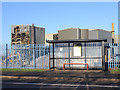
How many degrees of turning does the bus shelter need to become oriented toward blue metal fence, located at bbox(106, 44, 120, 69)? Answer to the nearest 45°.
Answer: approximately 90° to its left

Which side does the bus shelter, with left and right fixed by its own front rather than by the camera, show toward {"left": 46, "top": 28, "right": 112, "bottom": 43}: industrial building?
back

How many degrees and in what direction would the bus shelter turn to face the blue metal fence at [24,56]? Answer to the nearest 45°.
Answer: approximately 90° to its right

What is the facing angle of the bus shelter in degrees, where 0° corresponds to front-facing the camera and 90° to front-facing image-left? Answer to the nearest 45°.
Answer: approximately 0°
